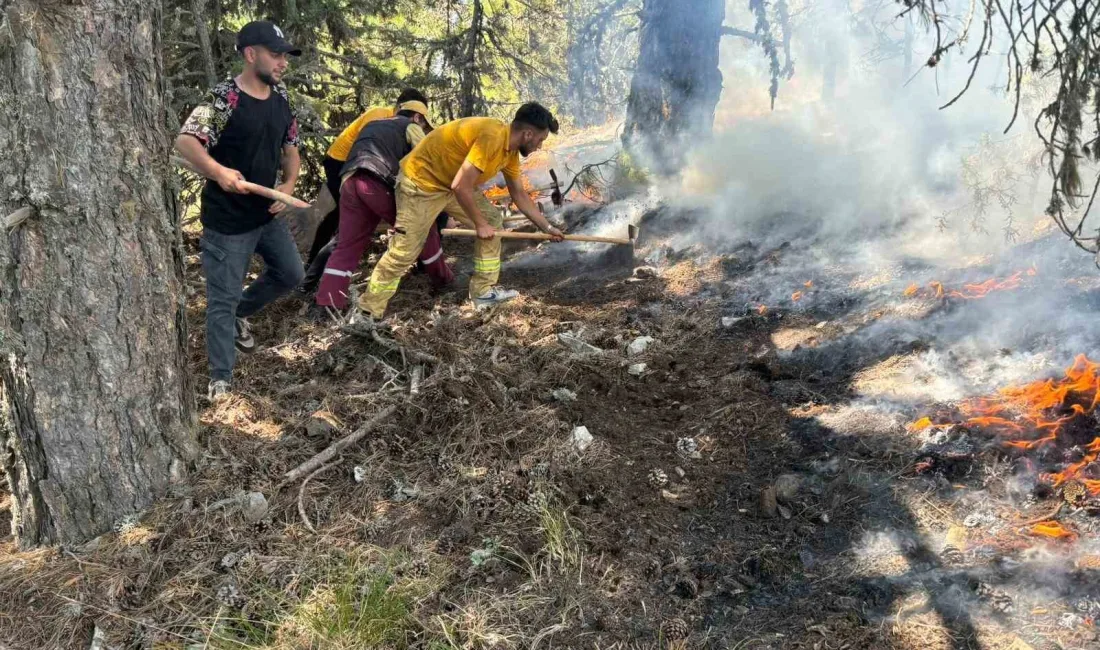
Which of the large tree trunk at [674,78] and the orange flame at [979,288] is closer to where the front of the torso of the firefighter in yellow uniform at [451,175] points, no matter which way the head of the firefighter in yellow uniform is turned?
the orange flame

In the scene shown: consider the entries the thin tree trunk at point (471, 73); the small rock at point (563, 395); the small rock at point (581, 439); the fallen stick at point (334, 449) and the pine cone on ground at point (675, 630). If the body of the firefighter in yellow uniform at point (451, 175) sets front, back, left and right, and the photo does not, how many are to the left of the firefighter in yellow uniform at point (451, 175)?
1

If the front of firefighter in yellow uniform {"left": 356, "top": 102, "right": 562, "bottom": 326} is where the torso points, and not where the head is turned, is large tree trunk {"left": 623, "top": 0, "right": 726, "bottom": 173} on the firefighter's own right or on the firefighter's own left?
on the firefighter's own left

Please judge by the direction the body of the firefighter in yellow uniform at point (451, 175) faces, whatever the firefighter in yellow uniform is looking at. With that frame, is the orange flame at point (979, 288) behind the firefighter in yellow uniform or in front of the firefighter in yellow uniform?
in front

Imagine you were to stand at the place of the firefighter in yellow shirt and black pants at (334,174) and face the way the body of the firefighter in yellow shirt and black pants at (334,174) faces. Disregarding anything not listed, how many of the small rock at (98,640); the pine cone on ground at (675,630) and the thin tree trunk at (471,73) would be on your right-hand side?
2

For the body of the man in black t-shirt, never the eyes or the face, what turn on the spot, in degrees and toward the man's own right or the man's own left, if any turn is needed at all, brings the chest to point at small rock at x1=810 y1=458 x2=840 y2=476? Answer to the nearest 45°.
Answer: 0° — they already face it

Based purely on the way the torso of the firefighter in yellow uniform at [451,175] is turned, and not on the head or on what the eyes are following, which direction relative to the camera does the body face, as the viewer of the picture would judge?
to the viewer's right

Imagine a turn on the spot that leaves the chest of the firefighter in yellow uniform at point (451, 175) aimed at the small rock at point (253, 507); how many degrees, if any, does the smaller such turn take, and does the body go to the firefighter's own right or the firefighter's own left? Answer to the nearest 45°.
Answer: approximately 90° to the firefighter's own right

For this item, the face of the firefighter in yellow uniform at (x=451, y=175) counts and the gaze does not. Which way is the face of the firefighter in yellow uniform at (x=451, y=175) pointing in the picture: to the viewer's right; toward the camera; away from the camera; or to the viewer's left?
to the viewer's right

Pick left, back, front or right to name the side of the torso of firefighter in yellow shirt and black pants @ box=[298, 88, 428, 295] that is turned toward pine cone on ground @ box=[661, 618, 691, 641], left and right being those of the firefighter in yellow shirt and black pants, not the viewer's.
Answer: right

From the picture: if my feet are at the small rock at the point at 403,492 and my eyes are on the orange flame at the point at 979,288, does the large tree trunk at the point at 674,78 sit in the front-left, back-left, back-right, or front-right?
front-left

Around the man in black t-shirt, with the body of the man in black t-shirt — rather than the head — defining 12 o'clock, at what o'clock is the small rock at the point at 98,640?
The small rock is roughly at 2 o'clock from the man in black t-shirt.

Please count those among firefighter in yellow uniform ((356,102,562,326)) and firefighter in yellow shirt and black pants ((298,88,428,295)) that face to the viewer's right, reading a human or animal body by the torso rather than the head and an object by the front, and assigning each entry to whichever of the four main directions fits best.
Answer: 2

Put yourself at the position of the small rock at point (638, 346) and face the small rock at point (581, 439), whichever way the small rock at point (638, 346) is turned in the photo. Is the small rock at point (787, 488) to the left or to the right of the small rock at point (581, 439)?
left

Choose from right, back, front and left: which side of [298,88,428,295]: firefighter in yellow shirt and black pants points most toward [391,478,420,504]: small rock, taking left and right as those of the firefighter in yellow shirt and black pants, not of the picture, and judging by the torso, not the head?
right

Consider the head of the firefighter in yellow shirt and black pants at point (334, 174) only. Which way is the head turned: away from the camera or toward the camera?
away from the camera

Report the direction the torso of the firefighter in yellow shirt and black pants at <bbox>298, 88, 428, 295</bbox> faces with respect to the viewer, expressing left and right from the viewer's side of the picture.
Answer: facing to the right of the viewer
